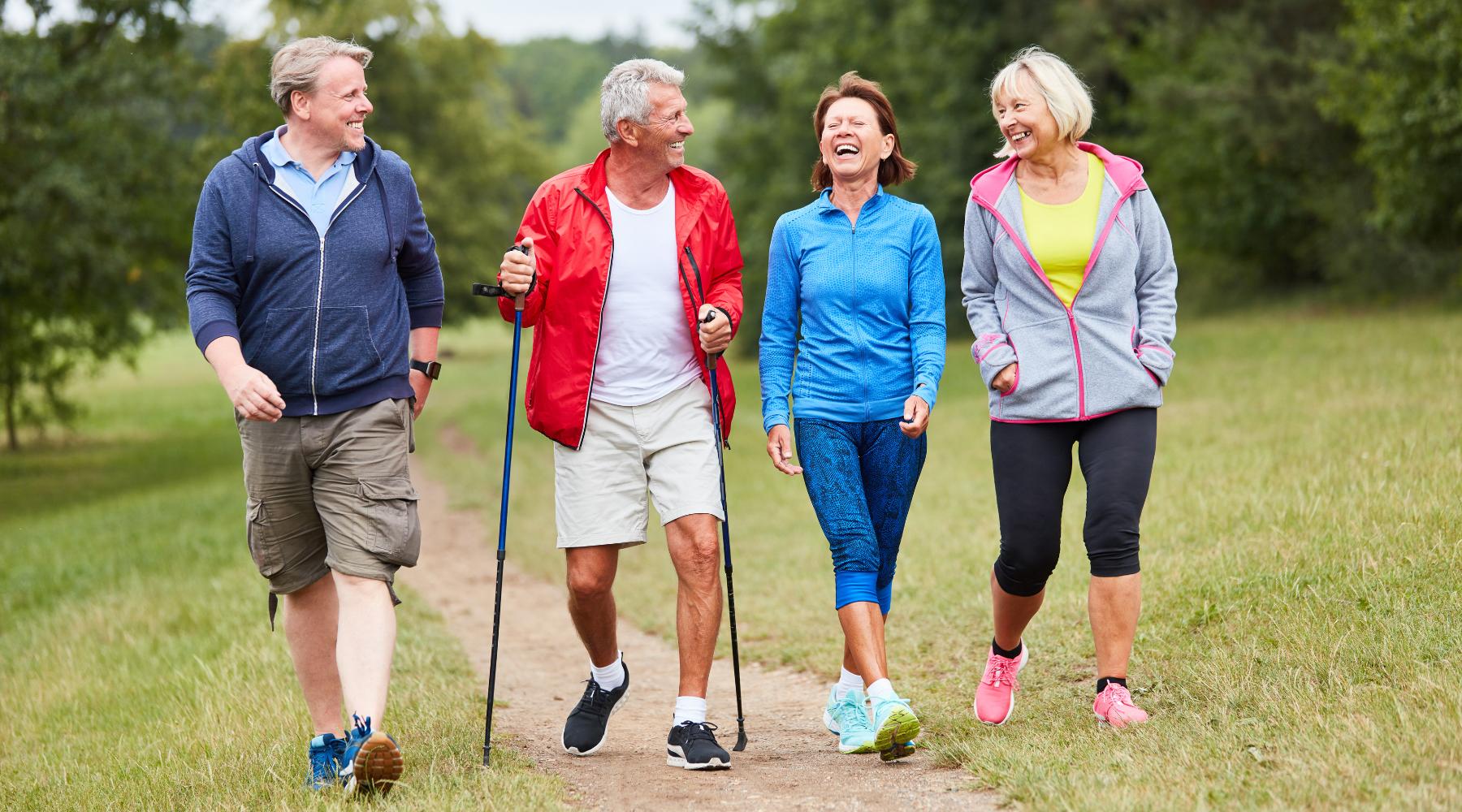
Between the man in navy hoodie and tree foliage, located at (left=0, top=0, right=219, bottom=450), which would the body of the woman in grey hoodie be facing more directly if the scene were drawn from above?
the man in navy hoodie

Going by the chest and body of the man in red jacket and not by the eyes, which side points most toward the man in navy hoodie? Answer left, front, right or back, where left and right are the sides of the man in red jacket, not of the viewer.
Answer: right

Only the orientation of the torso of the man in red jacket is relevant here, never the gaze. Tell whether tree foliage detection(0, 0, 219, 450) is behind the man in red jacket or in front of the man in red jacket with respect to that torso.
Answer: behind

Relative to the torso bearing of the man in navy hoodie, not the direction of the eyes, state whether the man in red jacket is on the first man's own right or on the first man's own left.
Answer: on the first man's own left

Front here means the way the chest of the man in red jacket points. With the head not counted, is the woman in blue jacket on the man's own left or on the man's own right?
on the man's own left

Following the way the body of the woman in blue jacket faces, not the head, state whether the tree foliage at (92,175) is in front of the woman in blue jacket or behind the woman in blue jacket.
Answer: behind

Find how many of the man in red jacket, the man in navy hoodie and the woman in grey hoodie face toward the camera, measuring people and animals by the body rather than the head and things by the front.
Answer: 3

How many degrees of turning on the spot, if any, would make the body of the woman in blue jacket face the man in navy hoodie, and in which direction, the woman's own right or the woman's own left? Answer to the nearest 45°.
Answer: approximately 90° to the woman's own right

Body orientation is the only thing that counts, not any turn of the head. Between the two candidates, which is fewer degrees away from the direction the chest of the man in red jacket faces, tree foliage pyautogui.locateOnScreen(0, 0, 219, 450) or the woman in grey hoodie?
the woman in grey hoodie
